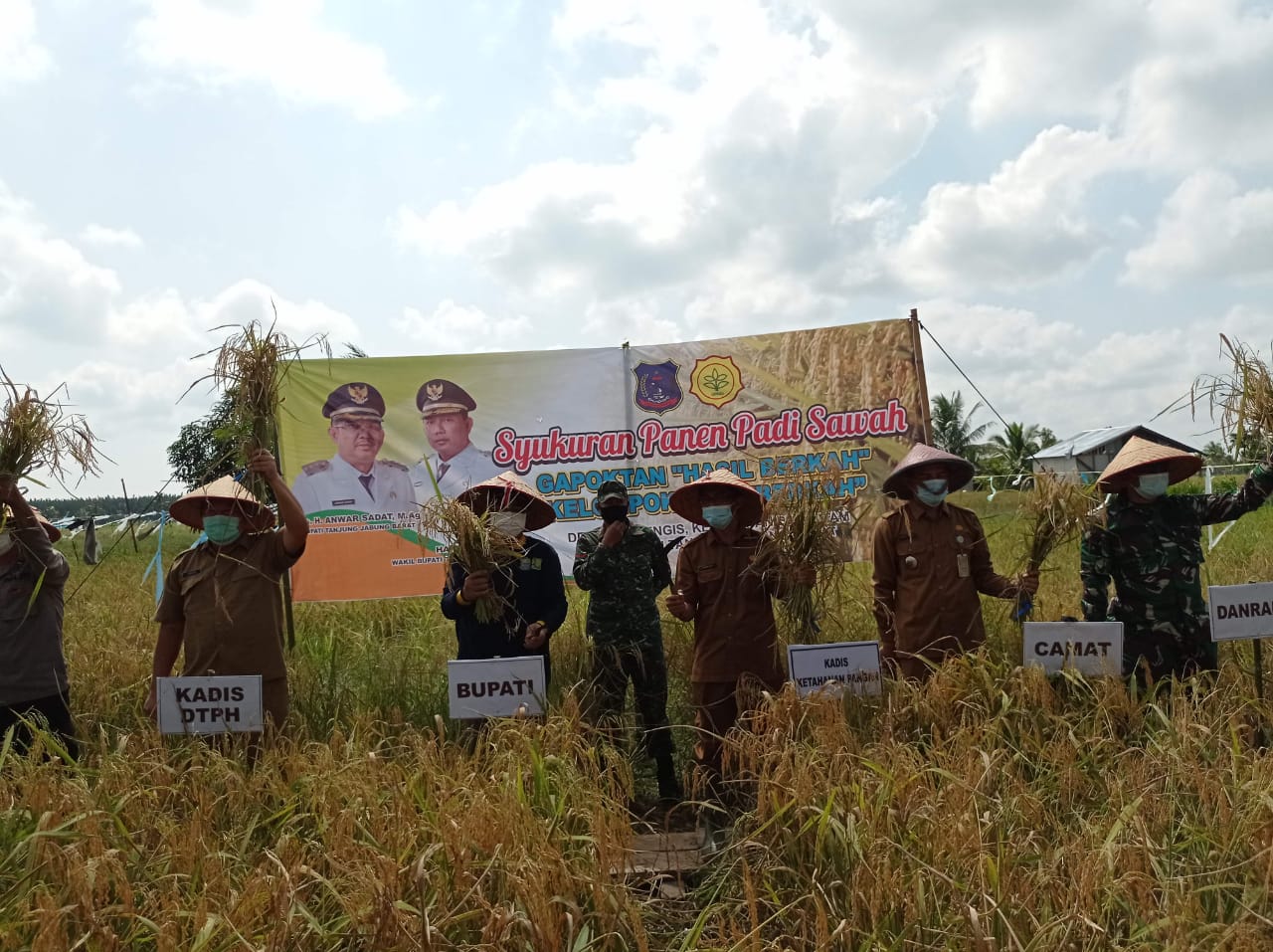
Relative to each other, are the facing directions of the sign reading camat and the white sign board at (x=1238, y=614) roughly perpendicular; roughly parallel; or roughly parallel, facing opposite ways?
roughly parallel

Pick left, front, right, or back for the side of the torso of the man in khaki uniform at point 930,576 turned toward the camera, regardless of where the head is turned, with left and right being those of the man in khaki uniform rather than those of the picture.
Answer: front

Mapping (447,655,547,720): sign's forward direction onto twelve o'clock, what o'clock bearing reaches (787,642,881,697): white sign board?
The white sign board is roughly at 9 o'clock from the sign.

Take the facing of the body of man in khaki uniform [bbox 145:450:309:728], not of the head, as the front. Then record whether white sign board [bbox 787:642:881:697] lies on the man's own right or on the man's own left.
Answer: on the man's own left

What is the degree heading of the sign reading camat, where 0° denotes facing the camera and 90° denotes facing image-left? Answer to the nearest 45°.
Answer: approximately 0°

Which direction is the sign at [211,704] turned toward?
toward the camera

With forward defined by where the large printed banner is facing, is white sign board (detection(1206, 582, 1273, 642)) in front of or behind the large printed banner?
in front

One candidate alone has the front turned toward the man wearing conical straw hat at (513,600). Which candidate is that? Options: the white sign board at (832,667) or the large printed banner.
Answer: the large printed banner

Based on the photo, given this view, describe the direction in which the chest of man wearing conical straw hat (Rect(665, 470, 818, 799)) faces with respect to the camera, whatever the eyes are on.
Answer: toward the camera

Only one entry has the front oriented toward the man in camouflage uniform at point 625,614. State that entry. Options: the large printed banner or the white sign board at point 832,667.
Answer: the large printed banner
